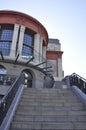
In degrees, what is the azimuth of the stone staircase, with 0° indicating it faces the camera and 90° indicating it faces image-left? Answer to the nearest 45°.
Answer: approximately 0°

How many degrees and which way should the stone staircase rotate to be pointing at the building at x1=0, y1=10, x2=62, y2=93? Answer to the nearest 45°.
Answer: approximately 180°

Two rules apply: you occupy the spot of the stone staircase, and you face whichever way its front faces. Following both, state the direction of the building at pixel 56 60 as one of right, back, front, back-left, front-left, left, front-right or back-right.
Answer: back
